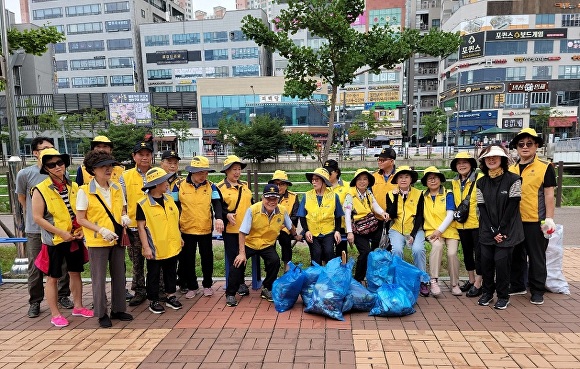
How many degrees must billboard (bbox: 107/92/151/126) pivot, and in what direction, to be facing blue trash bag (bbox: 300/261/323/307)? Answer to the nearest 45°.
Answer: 0° — it already faces it

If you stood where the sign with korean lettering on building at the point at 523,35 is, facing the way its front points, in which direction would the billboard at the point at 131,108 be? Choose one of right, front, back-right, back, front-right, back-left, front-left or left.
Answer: front-right

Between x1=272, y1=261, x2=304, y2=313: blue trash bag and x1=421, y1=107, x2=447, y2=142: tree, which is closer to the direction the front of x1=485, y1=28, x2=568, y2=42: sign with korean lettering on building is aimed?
the blue trash bag

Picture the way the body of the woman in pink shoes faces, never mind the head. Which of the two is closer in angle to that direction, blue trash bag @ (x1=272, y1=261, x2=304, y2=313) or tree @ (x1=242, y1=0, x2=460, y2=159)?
the blue trash bag

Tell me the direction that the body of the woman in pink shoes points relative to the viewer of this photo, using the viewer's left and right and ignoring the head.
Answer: facing the viewer and to the right of the viewer

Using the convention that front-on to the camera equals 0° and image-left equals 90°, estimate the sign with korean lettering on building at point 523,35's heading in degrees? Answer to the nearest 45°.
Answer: approximately 0°

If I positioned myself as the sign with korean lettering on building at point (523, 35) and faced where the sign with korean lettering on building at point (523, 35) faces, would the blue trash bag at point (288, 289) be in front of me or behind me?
in front

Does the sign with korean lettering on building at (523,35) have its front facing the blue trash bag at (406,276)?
yes

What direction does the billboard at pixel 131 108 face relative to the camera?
toward the camera

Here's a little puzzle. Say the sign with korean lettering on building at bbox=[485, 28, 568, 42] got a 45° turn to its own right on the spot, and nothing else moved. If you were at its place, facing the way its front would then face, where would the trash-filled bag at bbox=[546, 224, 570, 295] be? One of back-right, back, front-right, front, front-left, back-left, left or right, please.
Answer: front-left

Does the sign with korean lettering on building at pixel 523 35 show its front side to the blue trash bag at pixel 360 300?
yes

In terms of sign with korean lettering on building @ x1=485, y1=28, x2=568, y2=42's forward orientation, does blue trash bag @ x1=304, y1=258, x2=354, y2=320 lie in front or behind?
in front

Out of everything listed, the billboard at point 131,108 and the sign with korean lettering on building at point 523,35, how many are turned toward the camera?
2

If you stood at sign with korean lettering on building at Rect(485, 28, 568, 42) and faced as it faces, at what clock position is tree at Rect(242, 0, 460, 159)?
The tree is roughly at 12 o'clock from the sign with korean lettering on building.

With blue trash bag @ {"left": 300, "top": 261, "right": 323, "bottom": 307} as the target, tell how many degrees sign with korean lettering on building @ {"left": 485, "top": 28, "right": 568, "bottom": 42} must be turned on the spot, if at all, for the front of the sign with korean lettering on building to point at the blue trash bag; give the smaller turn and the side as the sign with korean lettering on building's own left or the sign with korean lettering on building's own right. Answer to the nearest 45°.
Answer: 0° — it already faces it
